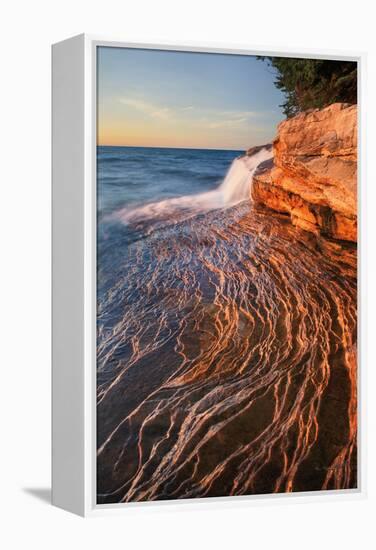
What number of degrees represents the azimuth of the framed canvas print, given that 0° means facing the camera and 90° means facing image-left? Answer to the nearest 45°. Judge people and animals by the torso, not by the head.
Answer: approximately 315°
